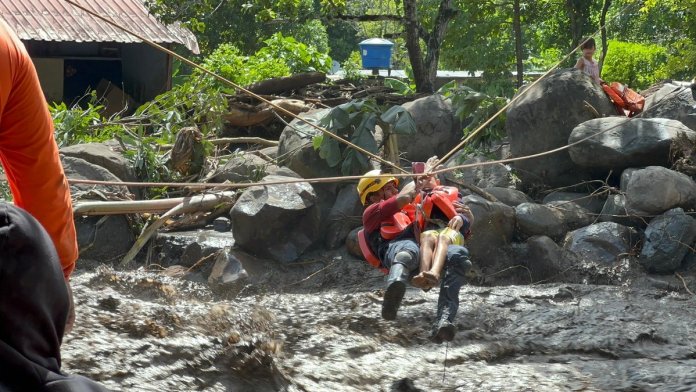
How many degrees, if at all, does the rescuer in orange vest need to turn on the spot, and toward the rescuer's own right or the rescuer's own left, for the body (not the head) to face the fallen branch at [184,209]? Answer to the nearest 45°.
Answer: approximately 180°

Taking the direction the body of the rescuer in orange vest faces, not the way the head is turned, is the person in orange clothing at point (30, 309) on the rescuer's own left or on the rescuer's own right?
on the rescuer's own right

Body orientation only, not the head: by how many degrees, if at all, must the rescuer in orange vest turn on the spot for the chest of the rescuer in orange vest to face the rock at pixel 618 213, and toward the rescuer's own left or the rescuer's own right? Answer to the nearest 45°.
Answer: approximately 90° to the rescuer's own left

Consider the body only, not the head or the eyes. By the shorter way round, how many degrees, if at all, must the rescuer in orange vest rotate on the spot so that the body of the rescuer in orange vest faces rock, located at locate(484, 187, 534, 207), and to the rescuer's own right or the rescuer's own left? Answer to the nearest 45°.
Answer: approximately 135° to the rescuer's own left

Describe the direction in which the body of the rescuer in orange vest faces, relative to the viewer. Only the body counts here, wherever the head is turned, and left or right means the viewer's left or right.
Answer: facing the viewer and to the right of the viewer

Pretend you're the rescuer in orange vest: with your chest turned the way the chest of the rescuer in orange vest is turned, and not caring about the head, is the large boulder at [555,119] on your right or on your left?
on your left

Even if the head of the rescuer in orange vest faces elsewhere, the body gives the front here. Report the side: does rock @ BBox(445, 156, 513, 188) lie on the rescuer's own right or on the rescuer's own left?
on the rescuer's own left

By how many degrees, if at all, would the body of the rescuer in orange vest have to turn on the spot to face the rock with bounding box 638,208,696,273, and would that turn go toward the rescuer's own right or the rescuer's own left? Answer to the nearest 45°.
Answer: approximately 90° to the rescuer's own left

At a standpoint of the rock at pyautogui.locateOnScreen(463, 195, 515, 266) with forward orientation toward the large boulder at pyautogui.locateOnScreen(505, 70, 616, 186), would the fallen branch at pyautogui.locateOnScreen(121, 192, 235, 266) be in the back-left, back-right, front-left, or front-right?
back-left

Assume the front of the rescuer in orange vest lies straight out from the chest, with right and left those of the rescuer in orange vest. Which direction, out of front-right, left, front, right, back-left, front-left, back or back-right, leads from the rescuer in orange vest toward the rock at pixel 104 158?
back

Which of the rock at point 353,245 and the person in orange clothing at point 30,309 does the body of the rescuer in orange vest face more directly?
the person in orange clothing

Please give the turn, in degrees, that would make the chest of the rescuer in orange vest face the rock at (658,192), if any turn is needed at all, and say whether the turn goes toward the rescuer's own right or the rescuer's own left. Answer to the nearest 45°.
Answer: approximately 90° to the rescuer's own left

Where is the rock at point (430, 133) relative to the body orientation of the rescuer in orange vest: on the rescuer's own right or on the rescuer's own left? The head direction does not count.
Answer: on the rescuer's own left
